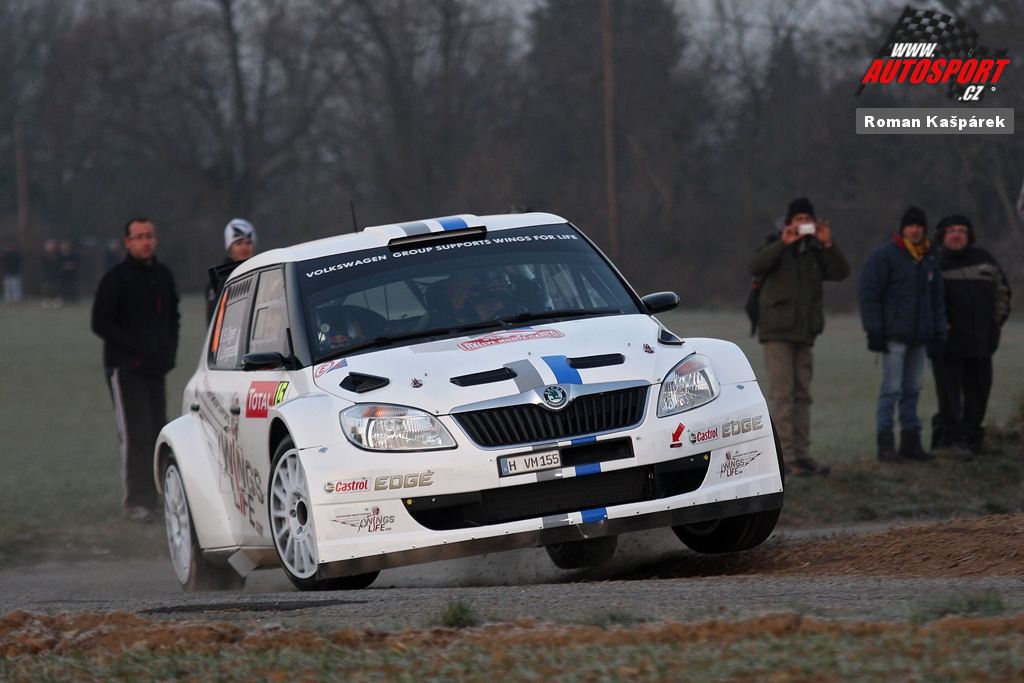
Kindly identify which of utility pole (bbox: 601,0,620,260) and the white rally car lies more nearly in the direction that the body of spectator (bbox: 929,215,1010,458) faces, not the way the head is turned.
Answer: the white rally car

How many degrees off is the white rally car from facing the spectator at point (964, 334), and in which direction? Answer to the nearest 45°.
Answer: approximately 90° to its left

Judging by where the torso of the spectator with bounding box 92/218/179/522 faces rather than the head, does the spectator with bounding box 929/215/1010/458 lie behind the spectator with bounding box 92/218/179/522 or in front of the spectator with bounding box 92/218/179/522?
in front

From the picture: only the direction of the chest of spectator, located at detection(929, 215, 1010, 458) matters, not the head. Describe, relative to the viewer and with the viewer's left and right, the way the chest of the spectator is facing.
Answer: facing the viewer and to the left of the viewer

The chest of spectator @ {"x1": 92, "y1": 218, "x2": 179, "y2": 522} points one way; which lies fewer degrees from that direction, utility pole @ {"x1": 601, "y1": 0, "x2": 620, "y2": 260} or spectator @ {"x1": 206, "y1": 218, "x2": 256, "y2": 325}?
the spectator

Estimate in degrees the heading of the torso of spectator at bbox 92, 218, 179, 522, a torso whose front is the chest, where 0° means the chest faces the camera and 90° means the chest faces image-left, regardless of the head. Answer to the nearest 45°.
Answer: approximately 315°

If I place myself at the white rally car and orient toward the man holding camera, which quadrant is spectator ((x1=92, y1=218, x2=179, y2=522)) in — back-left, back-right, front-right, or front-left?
front-left

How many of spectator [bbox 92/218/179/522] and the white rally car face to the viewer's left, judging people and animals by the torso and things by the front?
0
